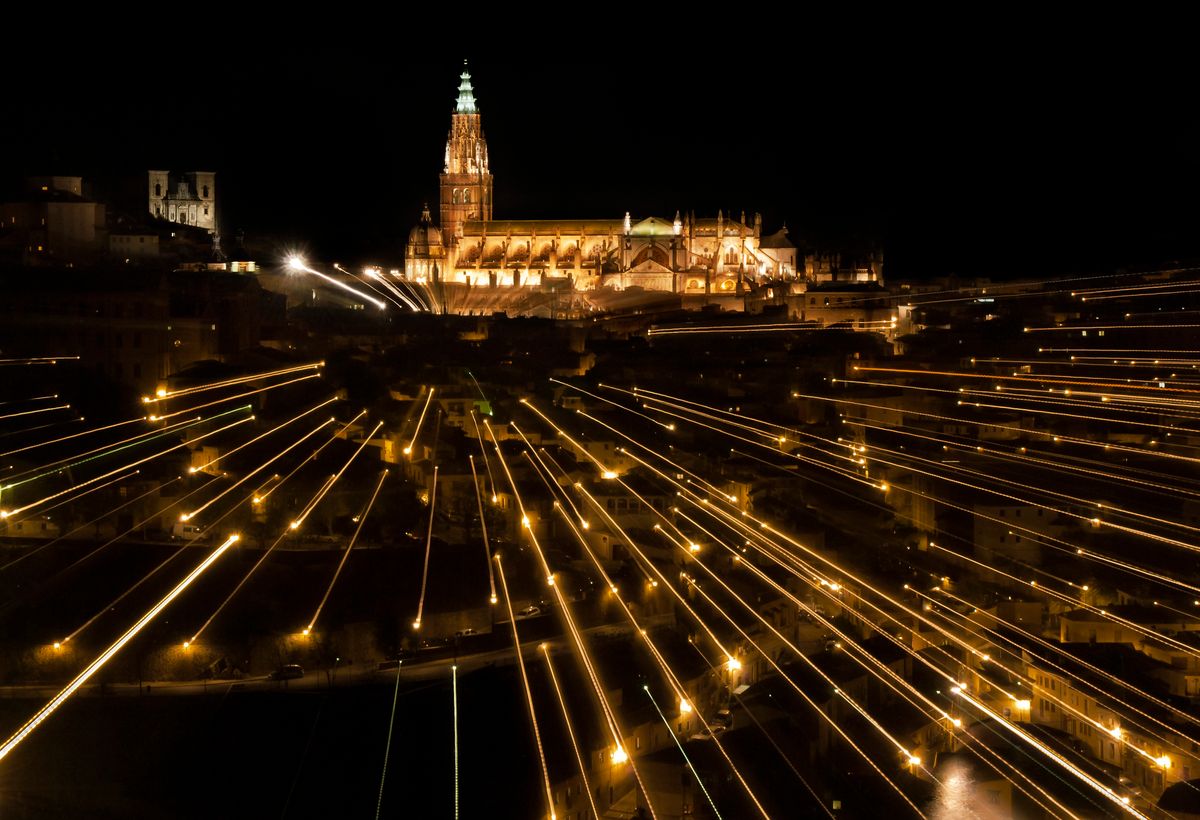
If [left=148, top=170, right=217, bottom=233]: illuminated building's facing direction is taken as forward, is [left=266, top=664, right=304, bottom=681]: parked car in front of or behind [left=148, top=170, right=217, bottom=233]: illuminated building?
in front

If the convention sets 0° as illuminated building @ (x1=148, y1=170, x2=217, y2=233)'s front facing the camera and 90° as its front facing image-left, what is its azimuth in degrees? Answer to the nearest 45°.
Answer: approximately 0°
